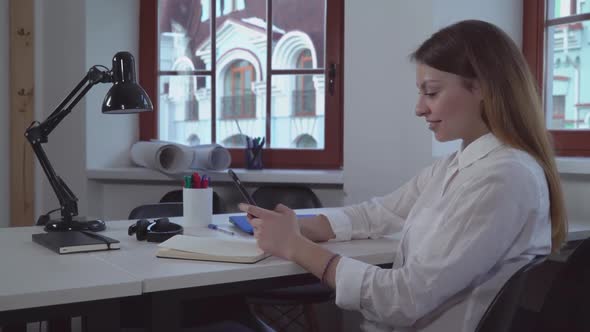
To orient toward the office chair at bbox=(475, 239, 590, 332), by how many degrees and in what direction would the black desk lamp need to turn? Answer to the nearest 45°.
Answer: approximately 45° to its right

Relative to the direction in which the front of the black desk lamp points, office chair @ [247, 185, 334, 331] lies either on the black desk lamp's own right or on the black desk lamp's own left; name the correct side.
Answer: on the black desk lamp's own left

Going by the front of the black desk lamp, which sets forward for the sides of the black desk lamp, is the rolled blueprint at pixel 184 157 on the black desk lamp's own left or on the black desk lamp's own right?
on the black desk lamp's own left

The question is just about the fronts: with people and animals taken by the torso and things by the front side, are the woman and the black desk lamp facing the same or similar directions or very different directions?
very different directions

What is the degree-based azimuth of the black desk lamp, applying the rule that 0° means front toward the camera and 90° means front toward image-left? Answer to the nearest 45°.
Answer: approximately 270°

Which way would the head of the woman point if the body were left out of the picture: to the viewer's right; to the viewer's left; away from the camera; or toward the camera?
to the viewer's left

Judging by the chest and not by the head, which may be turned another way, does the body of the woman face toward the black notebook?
yes

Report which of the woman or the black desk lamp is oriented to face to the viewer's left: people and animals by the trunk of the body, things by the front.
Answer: the woman

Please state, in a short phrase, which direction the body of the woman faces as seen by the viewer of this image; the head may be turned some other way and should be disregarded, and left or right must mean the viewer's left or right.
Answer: facing to the left of the viewer

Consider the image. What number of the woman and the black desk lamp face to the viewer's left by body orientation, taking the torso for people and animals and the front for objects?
1
